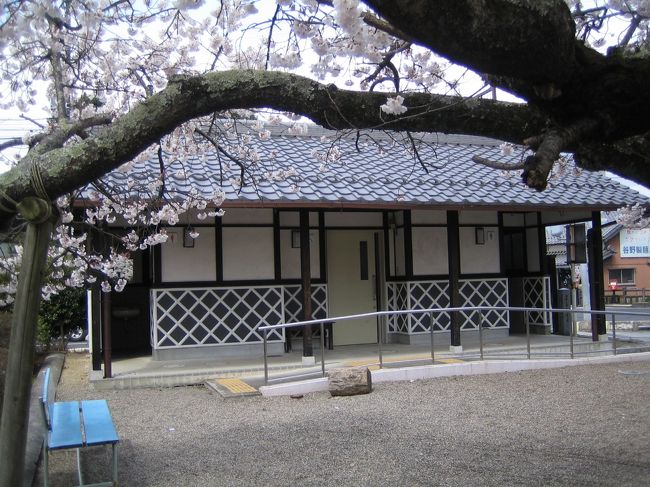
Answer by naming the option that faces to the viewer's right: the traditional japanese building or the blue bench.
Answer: the blue bench

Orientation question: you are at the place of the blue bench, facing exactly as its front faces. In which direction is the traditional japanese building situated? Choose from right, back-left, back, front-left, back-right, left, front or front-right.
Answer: front-left

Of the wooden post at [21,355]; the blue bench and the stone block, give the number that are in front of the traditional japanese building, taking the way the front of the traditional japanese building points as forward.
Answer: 3

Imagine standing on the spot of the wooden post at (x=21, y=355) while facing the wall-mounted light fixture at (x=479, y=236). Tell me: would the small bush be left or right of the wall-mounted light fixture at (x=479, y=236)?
left

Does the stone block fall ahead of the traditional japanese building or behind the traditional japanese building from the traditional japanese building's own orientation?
ahead

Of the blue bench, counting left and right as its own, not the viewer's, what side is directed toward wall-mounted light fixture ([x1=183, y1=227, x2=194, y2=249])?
left

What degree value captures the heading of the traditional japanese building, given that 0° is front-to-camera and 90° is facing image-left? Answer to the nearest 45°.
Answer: approximately 0°

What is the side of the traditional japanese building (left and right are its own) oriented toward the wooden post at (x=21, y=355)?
front

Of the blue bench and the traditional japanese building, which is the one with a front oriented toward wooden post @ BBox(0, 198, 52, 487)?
the traditional japanese building

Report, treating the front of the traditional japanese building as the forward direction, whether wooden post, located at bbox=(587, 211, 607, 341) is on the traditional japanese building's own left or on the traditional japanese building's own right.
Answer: on the traditional japanese building's own left

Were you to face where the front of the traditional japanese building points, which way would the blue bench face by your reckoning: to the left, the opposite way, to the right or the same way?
to the left

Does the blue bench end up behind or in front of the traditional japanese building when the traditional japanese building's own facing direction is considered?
in front

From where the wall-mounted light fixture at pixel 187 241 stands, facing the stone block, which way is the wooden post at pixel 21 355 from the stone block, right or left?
right

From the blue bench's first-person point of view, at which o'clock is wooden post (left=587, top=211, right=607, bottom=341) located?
The wooden post is roughly at 11 o'clock from the blue bench.

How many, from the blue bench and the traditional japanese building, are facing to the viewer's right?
1

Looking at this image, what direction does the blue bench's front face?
to the viewer's right
